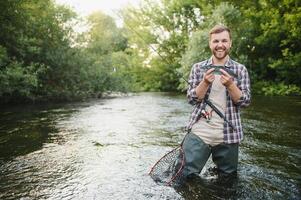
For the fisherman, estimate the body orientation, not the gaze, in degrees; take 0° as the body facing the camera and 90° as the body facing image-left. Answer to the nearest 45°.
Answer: approximately 0°
